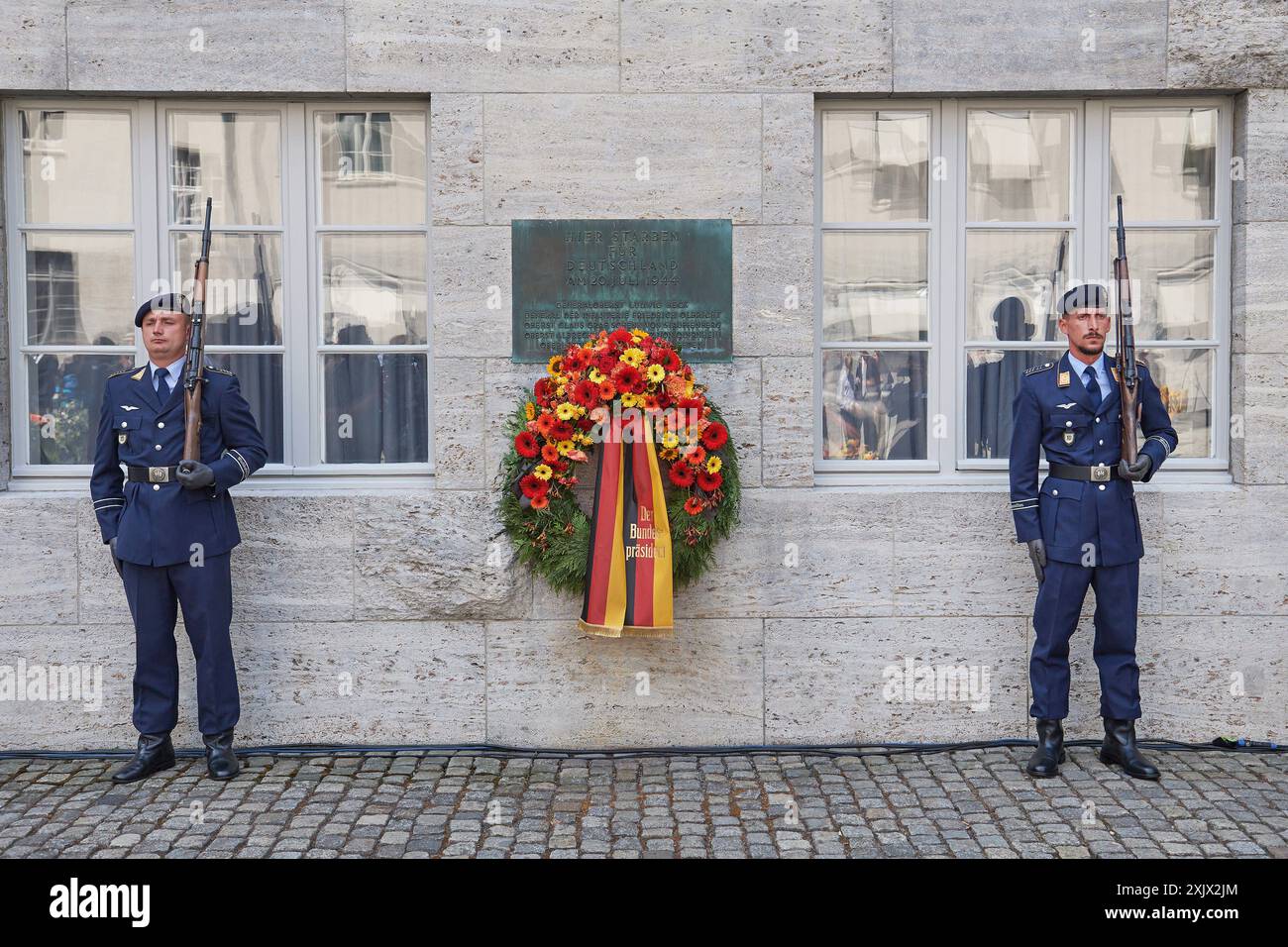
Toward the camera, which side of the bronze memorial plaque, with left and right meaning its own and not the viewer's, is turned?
front

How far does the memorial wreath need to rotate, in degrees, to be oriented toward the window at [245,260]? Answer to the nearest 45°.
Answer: approximately 90° to its right

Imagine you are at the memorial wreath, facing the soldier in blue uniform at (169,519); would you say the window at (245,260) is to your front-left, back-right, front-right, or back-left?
front-right

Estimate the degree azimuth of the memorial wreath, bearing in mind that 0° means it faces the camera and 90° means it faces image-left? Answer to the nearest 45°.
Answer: approximately 0°

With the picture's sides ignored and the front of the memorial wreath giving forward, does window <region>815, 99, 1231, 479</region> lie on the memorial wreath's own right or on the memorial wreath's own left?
on the memorial wreath's own left

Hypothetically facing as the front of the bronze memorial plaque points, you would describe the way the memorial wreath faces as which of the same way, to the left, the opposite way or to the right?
the same way

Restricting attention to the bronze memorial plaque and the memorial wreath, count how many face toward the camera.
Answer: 2

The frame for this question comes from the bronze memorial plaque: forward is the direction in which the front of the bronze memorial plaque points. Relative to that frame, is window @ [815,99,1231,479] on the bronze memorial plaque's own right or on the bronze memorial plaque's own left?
on the bronze memorial plaque's own left

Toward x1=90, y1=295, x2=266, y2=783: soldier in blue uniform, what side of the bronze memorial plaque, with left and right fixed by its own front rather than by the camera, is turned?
right

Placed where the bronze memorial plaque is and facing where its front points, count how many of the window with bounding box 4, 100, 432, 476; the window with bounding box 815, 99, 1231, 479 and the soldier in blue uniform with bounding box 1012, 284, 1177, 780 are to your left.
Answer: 2

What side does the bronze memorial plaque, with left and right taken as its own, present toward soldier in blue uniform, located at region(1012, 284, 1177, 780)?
left
